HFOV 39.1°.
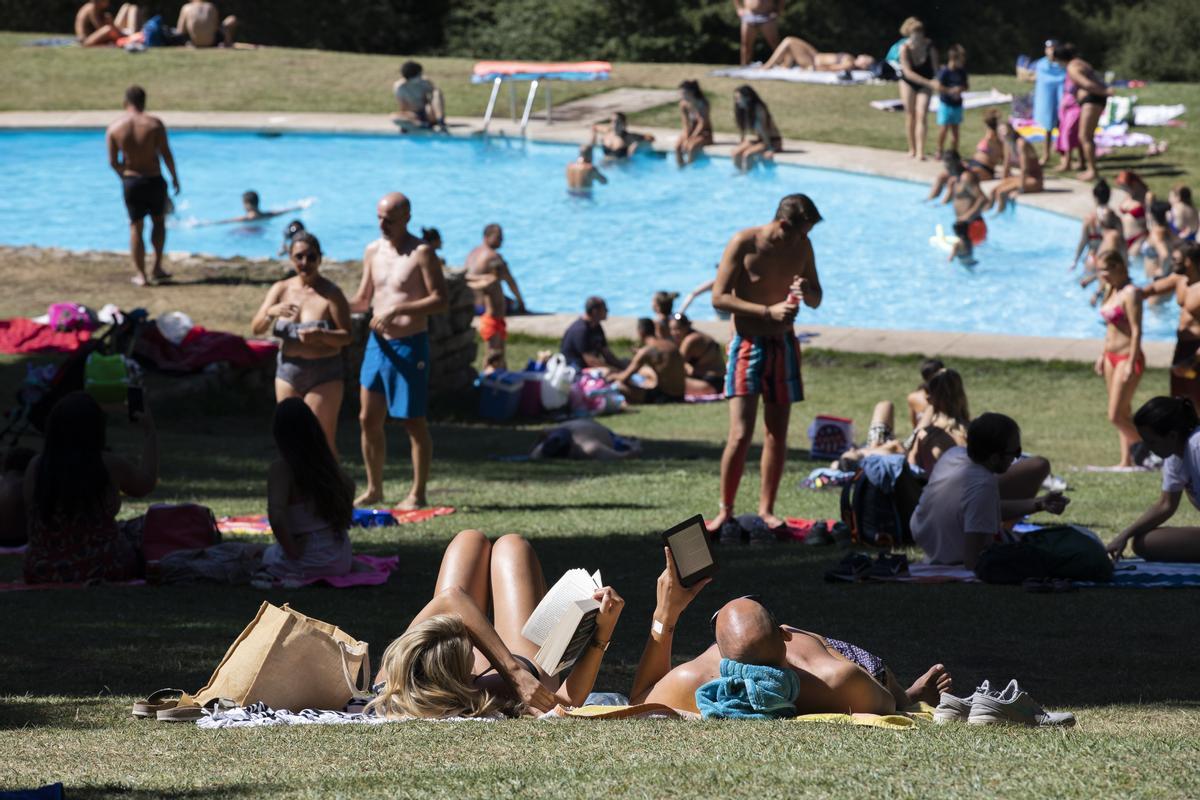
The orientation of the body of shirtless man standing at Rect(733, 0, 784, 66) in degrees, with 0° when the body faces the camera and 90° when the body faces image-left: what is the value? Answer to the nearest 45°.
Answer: approximately 0°

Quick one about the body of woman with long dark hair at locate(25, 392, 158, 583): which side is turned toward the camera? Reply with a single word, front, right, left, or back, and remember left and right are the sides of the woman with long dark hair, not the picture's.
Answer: back

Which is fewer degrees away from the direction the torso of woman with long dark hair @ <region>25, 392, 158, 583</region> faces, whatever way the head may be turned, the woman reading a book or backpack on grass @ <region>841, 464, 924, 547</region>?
the backpack on grass

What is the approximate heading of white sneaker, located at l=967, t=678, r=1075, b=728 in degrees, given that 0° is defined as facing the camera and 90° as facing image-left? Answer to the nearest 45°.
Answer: approximately 270°

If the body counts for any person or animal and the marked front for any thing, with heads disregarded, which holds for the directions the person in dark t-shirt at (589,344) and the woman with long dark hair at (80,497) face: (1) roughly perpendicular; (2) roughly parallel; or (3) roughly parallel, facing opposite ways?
roughly perpendicular

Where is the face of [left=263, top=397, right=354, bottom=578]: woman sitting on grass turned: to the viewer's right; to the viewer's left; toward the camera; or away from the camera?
away from the camera

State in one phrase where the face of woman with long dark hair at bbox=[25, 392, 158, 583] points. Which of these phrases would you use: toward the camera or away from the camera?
away from the camera

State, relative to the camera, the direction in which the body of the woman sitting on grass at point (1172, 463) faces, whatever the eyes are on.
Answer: to the viewer's left

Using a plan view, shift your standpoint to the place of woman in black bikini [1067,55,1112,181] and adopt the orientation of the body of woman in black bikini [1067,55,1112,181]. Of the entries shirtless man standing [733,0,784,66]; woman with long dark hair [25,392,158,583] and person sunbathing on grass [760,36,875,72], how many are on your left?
1

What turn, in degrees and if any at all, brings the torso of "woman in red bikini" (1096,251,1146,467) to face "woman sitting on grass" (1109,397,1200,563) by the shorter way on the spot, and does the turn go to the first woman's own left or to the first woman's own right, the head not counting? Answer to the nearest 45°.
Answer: approximately 45° to the first woman's own left
